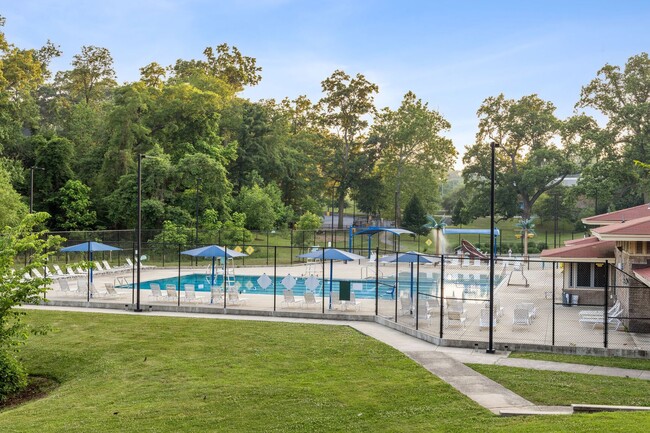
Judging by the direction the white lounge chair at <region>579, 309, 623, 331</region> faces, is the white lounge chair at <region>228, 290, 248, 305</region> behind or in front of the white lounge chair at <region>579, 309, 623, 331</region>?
in front

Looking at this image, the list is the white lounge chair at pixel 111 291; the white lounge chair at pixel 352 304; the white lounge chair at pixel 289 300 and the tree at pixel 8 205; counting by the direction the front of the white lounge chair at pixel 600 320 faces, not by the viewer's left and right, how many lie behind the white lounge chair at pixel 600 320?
0

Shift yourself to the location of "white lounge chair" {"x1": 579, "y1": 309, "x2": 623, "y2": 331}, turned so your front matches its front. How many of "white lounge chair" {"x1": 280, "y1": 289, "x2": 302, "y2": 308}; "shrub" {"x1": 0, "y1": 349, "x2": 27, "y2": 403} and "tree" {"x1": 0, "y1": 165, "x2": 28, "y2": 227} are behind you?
0

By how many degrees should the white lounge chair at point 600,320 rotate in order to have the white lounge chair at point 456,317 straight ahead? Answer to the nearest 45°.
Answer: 0° — it already faces it

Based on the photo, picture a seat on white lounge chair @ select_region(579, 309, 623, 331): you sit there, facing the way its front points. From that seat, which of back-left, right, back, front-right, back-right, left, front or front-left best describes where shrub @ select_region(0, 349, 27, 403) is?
front-left

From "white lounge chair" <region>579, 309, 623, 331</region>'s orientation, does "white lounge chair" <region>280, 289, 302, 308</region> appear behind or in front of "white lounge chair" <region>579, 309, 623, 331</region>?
in front

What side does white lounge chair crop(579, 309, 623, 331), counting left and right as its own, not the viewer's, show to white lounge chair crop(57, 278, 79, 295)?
front

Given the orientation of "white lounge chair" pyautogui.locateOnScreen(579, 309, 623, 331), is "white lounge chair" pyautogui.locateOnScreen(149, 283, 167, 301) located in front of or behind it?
in front

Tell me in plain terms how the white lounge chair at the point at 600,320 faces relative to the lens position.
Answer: facing to the left of the viewer

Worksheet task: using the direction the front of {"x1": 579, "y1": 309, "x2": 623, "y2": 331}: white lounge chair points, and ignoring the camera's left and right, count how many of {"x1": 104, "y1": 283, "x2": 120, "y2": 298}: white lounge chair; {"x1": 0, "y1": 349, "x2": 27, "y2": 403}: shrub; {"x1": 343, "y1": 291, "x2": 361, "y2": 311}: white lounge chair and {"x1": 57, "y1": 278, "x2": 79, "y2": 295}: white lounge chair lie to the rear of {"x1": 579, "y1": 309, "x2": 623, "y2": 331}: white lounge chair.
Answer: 0

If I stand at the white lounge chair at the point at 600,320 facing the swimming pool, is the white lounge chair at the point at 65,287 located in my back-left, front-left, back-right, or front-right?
front-left

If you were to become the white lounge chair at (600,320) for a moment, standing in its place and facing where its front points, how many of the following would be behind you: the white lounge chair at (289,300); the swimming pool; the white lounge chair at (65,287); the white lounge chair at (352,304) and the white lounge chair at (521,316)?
0

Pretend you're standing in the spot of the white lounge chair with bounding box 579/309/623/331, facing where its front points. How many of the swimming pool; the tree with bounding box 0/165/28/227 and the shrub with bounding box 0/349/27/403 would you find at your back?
0

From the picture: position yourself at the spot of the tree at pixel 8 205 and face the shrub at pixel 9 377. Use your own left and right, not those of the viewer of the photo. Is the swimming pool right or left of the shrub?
left
